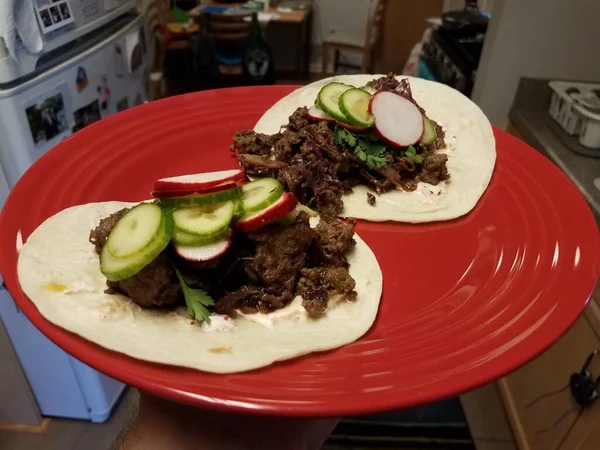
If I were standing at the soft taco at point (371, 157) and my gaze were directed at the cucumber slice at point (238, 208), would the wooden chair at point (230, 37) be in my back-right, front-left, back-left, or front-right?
back-right

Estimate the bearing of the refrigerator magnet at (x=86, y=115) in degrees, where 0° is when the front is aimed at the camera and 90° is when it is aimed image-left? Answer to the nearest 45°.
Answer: approximately 315°

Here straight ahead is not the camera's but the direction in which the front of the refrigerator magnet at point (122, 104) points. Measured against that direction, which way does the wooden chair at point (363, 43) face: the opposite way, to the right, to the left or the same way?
the opposite way

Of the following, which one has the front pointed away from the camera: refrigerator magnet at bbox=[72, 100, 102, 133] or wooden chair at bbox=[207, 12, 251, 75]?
the wooden chair

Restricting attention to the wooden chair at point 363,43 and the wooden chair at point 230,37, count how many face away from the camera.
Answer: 1

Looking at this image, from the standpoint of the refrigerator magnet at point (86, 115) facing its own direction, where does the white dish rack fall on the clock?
The white dish rack is roughly at 11 o'clock from the refrigerator magnet.

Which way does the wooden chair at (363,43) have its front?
to the viewer's left

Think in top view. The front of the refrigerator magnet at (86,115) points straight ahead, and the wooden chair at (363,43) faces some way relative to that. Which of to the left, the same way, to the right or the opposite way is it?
the opposite way

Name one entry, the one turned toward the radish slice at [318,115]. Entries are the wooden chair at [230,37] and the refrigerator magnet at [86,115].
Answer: the refrigerator magnet

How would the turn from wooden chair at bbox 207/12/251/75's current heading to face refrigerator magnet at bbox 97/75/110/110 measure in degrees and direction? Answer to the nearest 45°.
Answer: approximately 180°

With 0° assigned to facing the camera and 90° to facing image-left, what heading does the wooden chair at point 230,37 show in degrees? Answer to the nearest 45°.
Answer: approximately 180°
